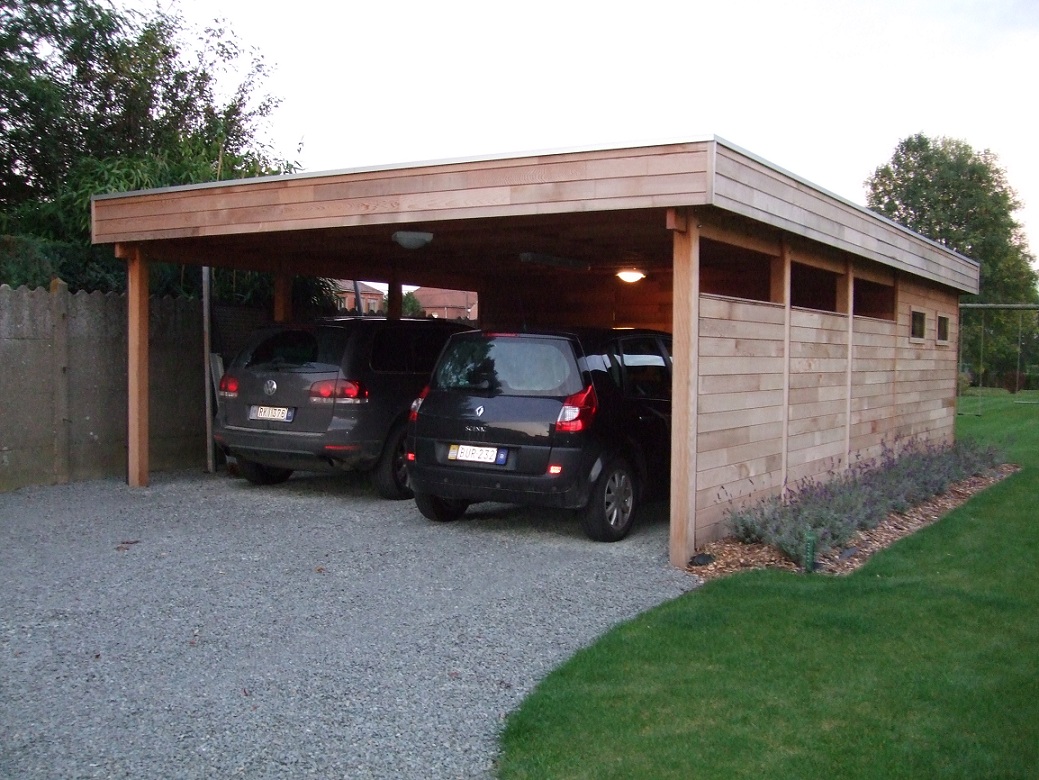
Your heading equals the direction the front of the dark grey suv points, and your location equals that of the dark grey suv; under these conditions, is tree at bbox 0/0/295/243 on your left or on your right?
on your left

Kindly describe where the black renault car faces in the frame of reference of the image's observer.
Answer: facing away from the viewer and to the right of the viewer

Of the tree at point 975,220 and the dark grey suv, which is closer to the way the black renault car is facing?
the tree

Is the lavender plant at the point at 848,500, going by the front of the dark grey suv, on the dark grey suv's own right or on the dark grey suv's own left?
on the dark grey suv's own right

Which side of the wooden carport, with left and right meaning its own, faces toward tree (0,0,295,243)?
right

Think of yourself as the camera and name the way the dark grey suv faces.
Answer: facing away from the viewer and to the right of the viewer

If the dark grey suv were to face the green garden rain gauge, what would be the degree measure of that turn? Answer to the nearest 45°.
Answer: approximately 90° to its right

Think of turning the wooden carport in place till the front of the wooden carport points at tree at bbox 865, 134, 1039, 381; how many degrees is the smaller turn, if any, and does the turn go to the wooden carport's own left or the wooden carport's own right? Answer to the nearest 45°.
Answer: approximately 180°

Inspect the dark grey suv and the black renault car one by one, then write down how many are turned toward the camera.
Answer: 0

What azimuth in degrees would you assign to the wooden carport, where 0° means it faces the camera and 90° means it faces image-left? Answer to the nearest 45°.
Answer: approximately 45°

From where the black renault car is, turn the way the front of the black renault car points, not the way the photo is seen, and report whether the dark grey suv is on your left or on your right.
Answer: on your left

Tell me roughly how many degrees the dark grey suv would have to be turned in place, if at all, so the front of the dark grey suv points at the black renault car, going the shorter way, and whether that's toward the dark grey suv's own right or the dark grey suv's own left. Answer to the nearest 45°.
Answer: approximately 90° to the dark grey suv's own right

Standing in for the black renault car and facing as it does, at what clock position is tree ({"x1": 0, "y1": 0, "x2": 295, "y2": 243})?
The tree is roughly at 9 o'clock from the black renault car.
